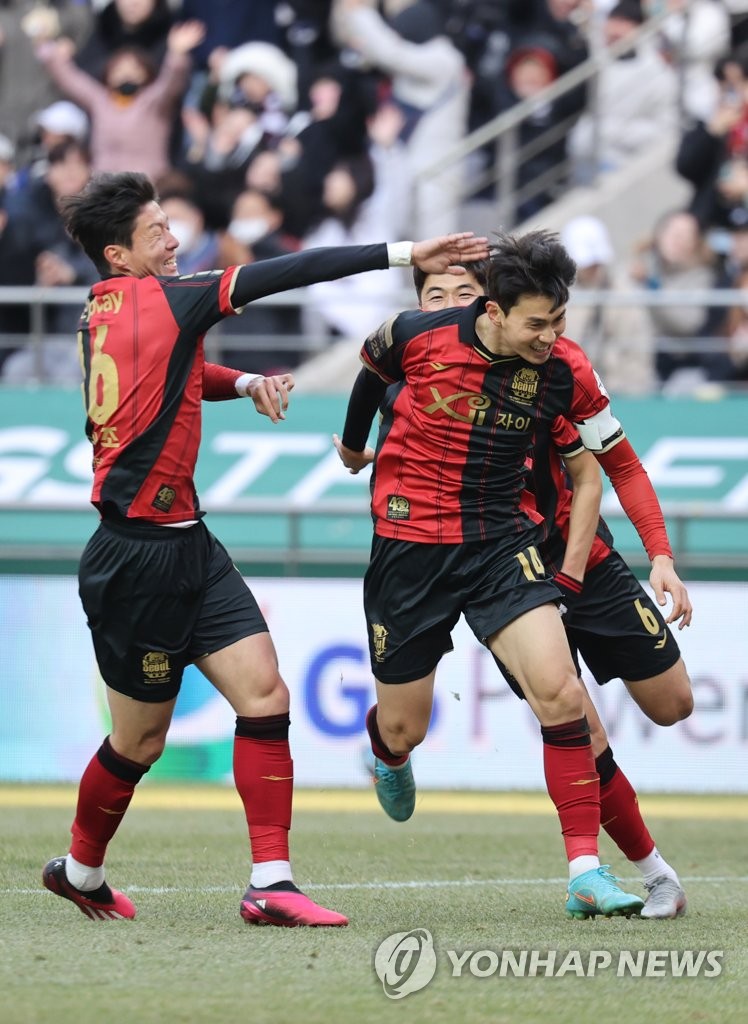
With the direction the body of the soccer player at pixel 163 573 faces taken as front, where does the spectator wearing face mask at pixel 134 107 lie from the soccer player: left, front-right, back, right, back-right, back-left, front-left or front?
left

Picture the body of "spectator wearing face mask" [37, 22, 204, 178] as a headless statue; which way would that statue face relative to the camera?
toward the camera

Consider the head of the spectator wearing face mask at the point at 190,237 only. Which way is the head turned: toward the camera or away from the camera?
toward the camera

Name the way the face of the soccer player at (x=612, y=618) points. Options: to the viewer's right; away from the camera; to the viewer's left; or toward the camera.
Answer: toward the camera

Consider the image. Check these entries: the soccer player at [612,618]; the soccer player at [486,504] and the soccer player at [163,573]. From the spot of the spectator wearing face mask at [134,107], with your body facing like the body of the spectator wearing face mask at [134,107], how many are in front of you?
3

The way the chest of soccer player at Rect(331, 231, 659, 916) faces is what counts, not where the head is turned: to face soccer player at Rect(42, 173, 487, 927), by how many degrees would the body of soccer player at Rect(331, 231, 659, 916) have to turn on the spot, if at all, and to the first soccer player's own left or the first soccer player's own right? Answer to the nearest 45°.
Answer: approximately 90° to the first soccer player's own right

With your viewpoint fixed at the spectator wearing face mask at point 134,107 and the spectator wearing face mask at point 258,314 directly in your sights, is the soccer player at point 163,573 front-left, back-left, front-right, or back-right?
front-right

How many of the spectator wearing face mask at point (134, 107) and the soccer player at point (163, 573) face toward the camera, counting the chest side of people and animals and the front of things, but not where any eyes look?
1

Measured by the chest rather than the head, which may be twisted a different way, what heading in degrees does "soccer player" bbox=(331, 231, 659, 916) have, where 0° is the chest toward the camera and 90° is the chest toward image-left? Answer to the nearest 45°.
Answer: approximately 315°

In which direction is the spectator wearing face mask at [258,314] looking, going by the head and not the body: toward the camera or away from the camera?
toward the camera

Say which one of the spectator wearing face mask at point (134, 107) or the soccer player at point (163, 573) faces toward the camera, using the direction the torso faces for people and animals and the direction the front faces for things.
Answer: the spectator wearing face mask

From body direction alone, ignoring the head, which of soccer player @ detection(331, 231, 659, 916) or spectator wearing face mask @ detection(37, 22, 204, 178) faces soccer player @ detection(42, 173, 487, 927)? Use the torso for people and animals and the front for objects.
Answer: the spectator wearing face mask
